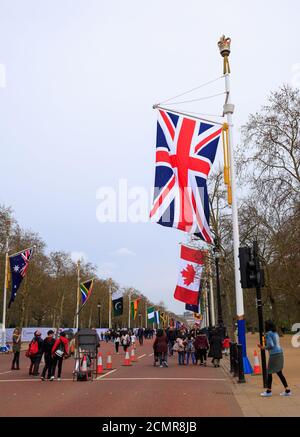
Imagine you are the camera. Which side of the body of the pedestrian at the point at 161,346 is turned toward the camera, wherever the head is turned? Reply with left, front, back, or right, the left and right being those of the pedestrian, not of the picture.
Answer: back

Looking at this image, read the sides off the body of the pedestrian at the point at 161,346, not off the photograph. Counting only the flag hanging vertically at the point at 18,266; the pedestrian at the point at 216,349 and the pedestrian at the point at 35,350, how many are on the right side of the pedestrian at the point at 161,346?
1

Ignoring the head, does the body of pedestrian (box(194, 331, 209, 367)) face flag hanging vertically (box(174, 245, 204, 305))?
yes

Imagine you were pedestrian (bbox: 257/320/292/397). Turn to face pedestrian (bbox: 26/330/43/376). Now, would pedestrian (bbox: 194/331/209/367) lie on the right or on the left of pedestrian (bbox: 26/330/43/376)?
right

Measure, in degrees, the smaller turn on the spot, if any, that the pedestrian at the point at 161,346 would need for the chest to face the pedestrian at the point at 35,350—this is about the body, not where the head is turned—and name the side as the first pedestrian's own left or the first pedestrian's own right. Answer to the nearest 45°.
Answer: approximately 135° to the first pedestrian's own left

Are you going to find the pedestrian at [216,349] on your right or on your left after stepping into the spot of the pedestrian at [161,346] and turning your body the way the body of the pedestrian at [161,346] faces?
on your right

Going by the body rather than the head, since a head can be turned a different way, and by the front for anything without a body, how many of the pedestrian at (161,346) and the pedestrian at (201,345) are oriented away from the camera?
2

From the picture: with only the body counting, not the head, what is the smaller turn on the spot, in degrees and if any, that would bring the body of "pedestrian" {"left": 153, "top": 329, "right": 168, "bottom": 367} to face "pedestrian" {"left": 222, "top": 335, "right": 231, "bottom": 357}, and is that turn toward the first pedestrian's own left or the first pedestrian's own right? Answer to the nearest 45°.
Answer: approximately 45° to the first pedestrian's own right

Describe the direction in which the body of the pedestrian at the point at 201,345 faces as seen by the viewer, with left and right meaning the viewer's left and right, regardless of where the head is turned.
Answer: facing away from the viewer
